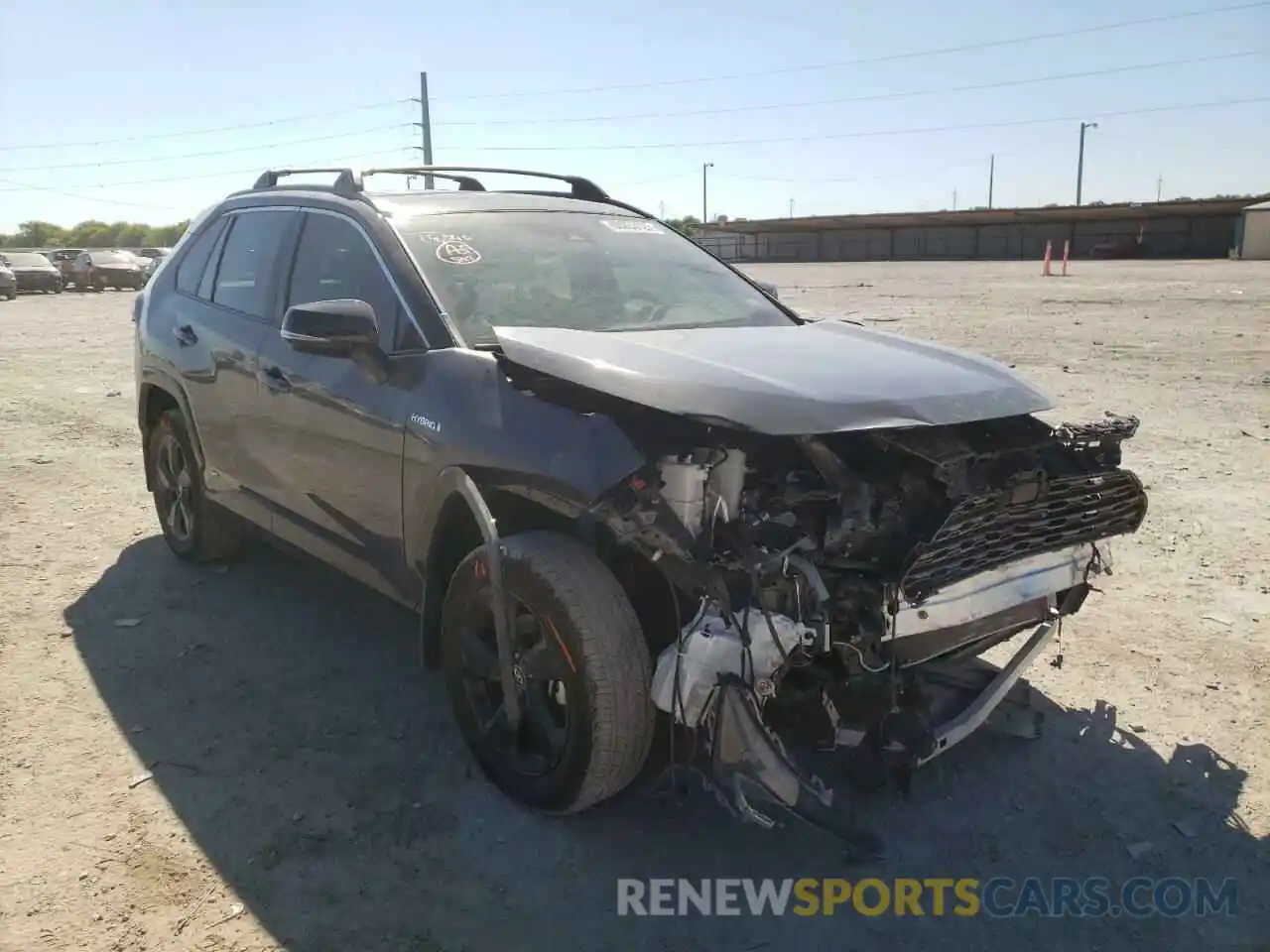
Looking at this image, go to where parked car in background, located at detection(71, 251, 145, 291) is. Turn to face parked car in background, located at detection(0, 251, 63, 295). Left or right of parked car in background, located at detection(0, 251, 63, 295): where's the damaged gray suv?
left

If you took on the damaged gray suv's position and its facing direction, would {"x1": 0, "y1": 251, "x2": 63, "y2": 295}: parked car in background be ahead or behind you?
behind

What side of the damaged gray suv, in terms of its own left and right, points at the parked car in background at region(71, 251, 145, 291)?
back

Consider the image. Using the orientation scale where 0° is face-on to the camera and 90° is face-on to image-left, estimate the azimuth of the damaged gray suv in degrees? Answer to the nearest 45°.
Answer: approximately 315°

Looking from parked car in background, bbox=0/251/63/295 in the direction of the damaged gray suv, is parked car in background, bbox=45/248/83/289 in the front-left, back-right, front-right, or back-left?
back-left

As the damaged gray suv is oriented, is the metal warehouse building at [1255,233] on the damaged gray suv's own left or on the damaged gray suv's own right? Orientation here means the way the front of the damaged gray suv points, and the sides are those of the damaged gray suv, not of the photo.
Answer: on the damaged gray suv's own left

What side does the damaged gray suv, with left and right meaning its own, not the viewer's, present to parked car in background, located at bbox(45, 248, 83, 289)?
back
